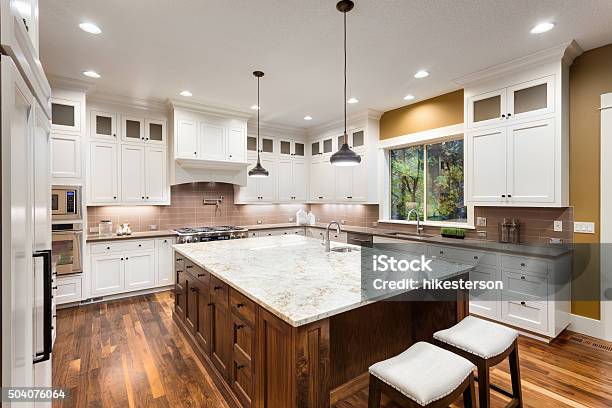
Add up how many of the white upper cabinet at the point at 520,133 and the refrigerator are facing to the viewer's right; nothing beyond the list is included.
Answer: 1

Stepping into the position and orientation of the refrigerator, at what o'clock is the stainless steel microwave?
The stainless steel microwave is roughly at 9 o'clock from the refrigerator.

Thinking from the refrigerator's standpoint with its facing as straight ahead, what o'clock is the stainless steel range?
The stainless steel range is roughly at 10 o'clock from the refrigerator.

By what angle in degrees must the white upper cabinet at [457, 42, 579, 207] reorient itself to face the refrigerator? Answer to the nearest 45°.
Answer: approximately 45° to its left

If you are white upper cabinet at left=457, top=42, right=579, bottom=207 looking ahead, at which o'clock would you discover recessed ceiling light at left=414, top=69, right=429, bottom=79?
The recessed ceiling light is roughly at 1 o'clock from the white upper cabinet.

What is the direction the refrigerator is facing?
to the viewer's right

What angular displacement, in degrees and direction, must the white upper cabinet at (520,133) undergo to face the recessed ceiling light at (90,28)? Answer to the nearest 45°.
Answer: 0° — it already faces it

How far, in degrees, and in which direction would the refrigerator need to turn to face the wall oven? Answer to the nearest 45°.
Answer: approximately 90° to its left
